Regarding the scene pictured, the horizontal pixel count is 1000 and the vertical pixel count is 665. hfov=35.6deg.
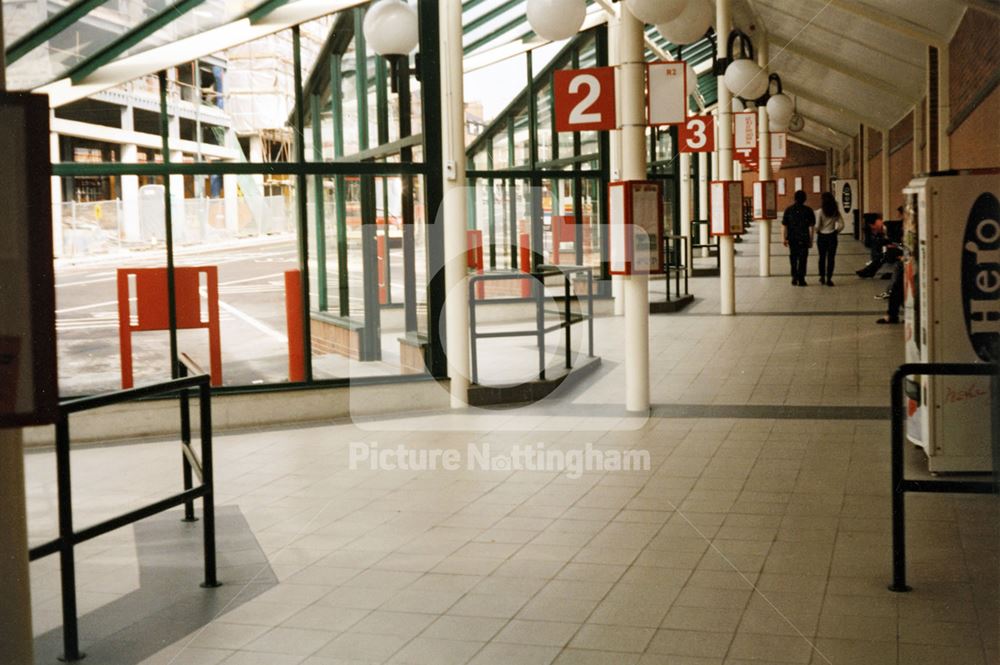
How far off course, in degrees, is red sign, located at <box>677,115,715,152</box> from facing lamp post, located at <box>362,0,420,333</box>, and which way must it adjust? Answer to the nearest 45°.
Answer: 0° — it already faces it

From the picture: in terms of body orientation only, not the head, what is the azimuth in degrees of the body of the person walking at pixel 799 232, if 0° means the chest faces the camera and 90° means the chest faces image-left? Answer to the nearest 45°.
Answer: approximately 180°

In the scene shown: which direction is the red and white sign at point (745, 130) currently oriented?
toward the camera

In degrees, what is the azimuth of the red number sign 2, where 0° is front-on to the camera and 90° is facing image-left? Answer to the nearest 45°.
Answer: approximately 0°

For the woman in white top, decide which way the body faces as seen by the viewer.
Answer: away from the camera

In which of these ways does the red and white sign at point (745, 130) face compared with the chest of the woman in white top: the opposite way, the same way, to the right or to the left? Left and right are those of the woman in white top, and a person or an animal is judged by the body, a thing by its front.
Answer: the opposite way

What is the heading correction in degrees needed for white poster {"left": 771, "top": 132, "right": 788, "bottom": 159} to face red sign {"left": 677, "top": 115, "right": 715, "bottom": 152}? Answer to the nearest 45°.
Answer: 0° — it already faces it

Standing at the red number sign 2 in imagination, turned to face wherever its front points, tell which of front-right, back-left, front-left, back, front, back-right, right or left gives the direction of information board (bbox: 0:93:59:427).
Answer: front

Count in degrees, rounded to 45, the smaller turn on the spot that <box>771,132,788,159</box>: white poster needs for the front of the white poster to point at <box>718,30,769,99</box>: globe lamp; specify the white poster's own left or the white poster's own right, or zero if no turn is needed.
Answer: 0° — it already faces it

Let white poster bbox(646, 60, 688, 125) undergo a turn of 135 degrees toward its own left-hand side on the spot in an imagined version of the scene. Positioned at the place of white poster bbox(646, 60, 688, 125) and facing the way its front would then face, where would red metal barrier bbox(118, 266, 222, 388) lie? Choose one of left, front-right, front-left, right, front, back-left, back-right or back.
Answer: back-left

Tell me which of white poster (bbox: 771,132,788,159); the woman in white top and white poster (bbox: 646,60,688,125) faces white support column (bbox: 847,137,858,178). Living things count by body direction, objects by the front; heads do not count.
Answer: the woman in white top

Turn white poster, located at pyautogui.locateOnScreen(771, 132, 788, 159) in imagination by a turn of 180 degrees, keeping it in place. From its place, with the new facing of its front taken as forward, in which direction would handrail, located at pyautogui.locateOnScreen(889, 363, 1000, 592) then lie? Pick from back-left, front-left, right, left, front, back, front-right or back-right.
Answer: back

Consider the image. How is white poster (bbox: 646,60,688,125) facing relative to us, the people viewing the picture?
facing the viewer

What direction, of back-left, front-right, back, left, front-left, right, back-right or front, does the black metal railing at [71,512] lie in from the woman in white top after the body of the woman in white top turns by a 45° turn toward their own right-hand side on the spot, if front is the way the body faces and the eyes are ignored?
back-right
